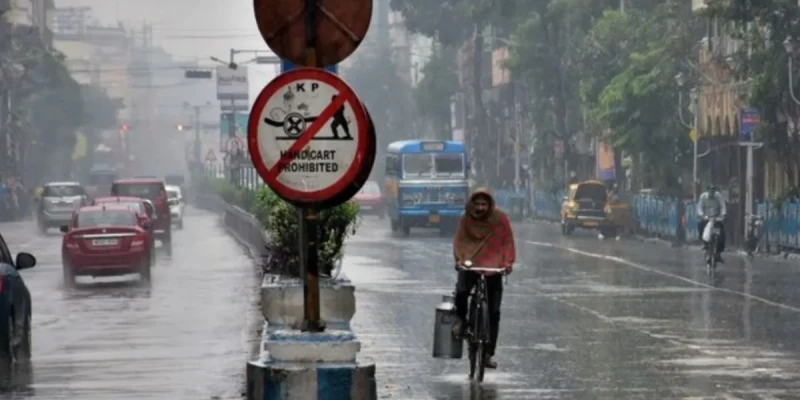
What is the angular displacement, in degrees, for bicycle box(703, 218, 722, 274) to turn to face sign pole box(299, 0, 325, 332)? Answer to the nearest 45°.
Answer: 0° — it already faces it

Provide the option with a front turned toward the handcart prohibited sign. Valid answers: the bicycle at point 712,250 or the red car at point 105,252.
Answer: the bicycle

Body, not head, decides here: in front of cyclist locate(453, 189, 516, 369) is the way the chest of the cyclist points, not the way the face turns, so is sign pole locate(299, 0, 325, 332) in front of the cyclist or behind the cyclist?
in front

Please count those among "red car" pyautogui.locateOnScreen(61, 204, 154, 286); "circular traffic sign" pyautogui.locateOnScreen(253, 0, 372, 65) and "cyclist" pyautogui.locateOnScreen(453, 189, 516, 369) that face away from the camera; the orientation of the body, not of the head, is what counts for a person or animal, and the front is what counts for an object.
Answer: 2

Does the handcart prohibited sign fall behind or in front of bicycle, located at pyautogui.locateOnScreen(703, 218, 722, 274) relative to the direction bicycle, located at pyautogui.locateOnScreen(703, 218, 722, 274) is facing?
in front

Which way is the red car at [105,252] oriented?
away from the camera

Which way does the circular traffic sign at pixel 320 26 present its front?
away from the camera

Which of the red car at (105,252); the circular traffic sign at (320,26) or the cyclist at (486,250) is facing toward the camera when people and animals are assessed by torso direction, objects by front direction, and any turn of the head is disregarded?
the cyclist
